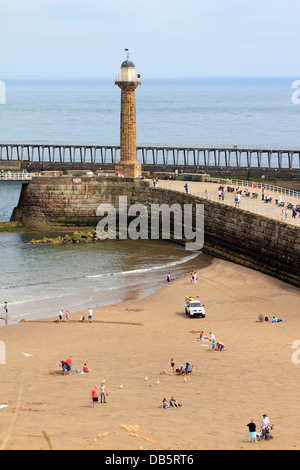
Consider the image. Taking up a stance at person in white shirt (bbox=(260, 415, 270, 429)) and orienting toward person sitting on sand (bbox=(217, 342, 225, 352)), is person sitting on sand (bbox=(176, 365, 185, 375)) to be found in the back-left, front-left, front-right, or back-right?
front-left

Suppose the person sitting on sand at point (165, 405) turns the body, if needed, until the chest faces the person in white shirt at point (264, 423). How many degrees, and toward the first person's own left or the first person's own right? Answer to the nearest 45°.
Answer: approximately 45° to the first person's own right

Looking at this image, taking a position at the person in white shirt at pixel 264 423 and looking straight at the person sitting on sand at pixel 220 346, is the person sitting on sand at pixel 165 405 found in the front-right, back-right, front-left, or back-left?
front-left
